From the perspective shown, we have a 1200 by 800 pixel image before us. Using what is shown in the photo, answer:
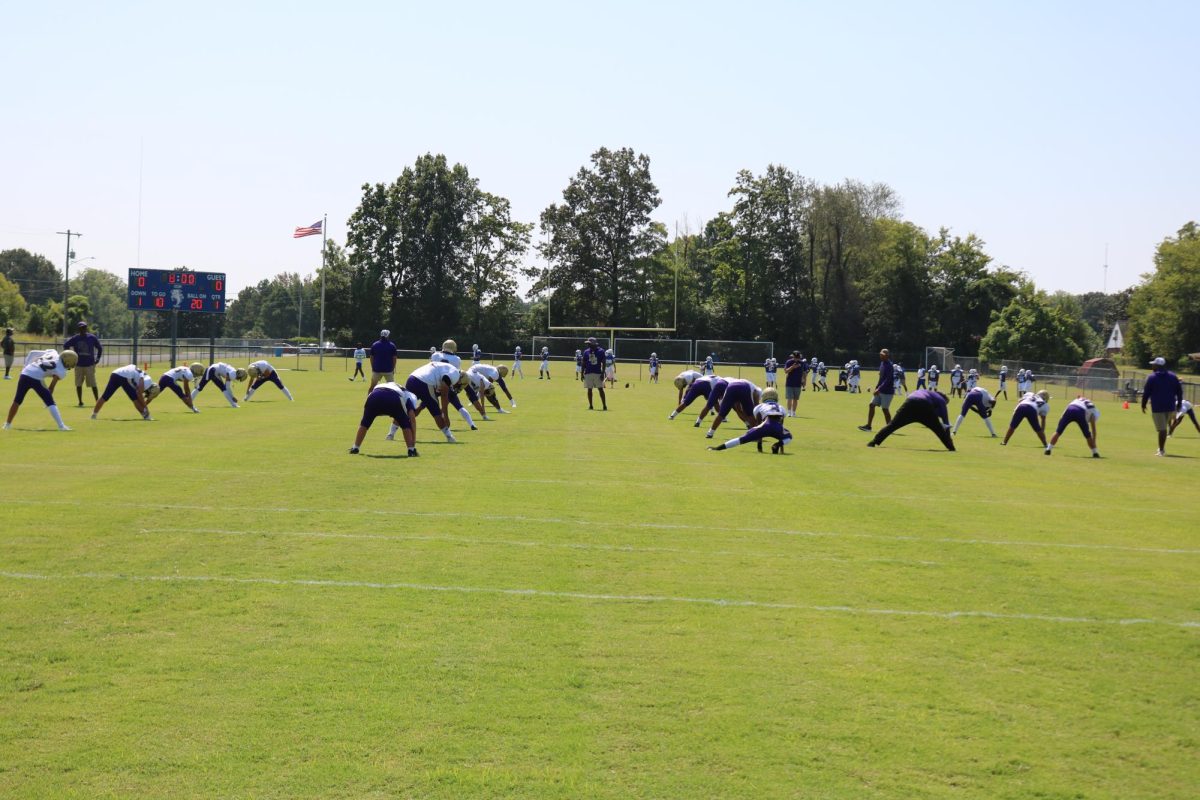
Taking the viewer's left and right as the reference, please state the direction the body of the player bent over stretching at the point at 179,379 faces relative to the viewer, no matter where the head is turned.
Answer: facing to the right of the viewer

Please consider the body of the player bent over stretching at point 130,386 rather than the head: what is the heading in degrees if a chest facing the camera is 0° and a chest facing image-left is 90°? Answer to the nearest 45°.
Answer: approximately 270°

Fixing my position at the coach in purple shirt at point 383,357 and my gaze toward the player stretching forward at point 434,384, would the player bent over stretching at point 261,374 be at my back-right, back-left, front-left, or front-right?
back-right

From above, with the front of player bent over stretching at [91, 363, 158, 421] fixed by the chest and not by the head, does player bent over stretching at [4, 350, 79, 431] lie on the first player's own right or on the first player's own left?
on the first player's own right

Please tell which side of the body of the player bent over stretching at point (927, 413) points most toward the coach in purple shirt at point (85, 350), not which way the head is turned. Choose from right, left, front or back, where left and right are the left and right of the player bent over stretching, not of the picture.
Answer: back

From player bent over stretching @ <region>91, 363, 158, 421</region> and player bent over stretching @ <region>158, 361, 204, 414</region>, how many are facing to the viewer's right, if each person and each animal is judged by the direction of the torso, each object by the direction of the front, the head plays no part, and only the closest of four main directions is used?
2

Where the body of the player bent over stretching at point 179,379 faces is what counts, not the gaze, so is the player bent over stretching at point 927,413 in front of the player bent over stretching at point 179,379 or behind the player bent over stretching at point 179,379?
in front

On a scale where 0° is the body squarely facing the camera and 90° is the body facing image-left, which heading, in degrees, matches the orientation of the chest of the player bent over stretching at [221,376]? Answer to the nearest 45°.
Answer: approximately 270°

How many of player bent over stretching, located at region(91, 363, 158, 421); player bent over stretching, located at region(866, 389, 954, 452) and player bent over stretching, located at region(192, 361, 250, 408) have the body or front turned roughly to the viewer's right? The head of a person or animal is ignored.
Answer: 3

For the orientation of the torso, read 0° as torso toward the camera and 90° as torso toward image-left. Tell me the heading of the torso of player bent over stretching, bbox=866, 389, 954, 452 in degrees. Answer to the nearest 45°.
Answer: approximately 270°

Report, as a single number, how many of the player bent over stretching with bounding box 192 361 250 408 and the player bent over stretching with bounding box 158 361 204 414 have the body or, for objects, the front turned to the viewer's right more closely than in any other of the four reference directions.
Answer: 2

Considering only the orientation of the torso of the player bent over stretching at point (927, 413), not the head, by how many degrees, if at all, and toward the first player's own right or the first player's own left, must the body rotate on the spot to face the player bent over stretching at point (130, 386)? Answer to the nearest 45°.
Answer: approximately 180°

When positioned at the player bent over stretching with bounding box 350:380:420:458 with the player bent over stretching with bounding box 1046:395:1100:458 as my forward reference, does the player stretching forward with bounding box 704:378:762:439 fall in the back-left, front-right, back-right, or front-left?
front-left
